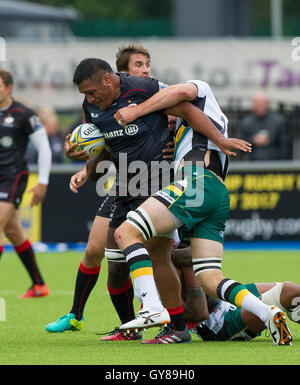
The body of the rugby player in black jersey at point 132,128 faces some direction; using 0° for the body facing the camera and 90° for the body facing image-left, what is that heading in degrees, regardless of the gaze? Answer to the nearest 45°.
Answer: approximately 45°

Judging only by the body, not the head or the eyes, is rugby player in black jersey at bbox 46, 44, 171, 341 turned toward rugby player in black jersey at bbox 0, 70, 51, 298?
no

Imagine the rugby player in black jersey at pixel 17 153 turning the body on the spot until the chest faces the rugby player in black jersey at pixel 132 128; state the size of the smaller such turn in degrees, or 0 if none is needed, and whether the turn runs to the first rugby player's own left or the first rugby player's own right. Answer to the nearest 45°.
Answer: approximately 45° to the first rugby player's own left

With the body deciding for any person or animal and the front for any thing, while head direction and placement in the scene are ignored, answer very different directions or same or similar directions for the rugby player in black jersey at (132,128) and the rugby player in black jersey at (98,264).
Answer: same or similar directions

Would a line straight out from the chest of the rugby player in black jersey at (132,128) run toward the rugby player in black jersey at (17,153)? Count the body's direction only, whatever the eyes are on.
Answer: no

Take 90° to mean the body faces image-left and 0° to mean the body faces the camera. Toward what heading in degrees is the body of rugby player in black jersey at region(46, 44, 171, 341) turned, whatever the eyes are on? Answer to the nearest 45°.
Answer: approximately 45°
